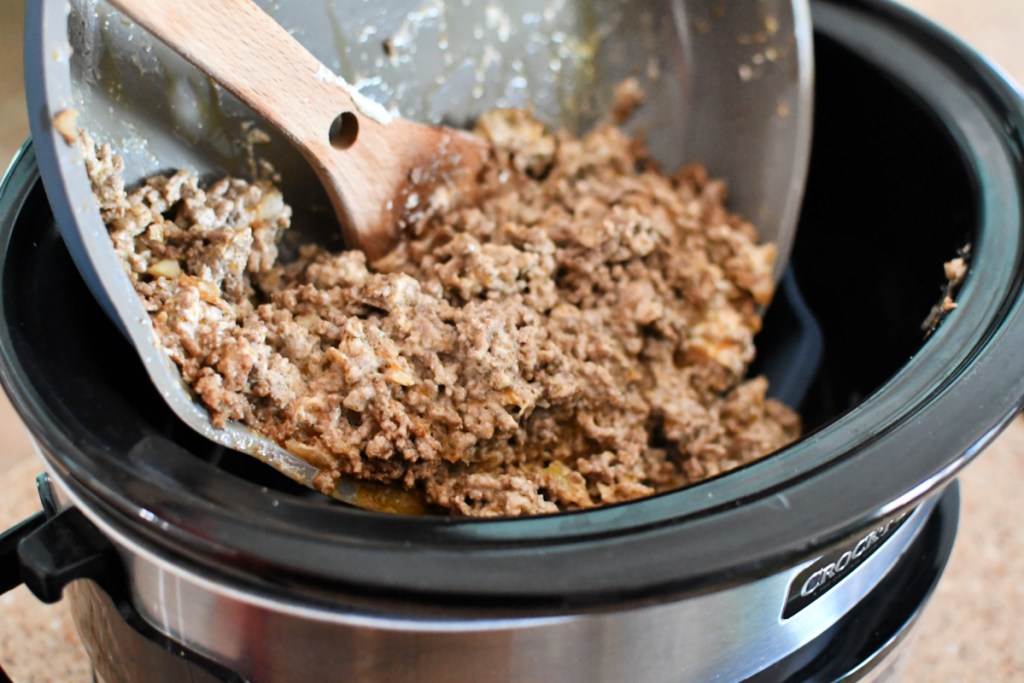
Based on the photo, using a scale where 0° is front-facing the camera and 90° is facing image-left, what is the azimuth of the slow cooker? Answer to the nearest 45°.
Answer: approximately 315°
